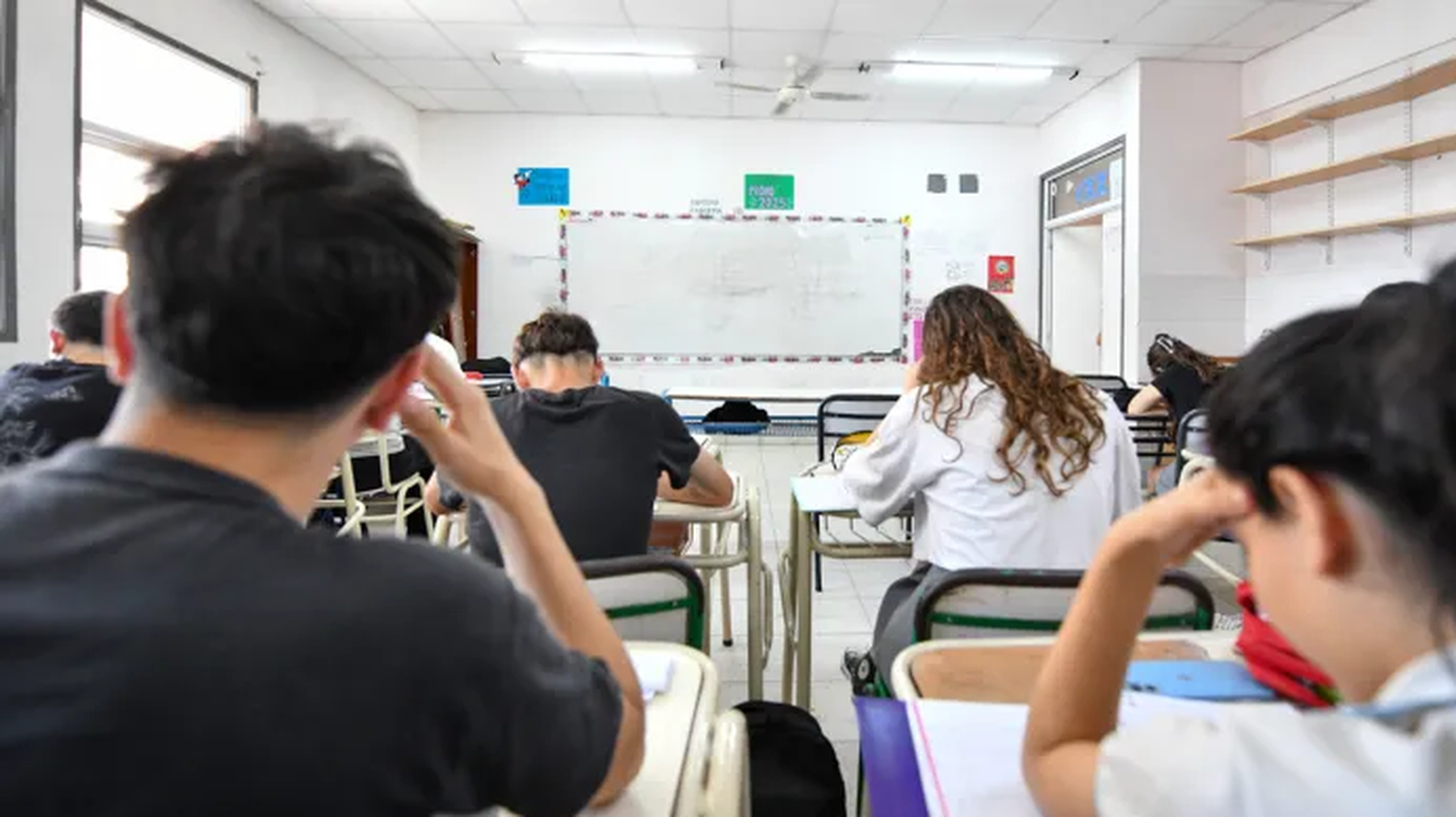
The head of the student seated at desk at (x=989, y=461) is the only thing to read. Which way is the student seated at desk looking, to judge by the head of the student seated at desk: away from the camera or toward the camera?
away from the camera

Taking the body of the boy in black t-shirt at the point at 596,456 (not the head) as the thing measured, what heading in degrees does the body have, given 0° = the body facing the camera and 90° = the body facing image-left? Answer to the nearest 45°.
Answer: approximately 180°

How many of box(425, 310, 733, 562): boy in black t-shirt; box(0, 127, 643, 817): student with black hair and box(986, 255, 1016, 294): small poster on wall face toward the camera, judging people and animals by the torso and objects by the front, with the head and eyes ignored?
1

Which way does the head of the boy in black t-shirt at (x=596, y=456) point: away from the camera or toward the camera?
away from the camera

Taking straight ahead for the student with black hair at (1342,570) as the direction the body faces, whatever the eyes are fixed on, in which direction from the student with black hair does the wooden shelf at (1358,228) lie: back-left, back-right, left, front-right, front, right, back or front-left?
front-right

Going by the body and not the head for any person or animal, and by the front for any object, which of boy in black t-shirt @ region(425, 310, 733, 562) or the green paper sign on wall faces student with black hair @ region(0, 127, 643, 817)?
the green paper sign on wall

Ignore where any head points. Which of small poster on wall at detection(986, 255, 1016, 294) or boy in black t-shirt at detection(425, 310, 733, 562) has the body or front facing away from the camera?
the boy in black t-shirt

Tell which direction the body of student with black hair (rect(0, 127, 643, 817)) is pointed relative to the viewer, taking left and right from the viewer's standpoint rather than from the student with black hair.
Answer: facing away from the viewer

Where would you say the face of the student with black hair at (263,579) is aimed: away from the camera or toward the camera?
away from the camera

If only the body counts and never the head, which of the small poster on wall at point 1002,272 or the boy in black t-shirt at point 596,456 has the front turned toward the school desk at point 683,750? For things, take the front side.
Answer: the small poster on wall

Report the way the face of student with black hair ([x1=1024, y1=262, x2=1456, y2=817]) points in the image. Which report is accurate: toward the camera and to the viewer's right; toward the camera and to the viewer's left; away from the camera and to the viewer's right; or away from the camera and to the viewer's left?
away from the camera and to the viewer's left

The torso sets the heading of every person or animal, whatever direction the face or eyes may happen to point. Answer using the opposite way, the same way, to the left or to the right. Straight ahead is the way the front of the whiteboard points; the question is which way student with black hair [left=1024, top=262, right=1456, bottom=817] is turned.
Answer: the opposite way

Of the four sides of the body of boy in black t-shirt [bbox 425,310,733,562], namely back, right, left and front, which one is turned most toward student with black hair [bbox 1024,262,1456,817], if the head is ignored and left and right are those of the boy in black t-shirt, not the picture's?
back

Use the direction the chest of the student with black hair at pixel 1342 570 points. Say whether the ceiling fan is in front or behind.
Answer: in front

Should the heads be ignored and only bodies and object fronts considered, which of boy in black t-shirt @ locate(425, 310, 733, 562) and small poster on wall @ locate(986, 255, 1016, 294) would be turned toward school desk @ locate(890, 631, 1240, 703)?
the small poster on wall

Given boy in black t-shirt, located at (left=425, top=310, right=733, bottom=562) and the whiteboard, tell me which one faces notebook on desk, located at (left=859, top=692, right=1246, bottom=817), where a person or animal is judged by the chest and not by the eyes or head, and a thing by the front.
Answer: the whiteboard

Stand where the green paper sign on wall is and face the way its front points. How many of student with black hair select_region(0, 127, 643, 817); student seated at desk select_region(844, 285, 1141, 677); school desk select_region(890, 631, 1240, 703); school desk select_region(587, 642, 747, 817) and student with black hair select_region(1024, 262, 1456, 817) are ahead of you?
5

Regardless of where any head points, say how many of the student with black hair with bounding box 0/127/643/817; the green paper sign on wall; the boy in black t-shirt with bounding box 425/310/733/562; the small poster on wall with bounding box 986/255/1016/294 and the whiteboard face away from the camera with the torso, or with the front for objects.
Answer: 2

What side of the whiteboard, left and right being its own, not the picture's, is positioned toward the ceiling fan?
front

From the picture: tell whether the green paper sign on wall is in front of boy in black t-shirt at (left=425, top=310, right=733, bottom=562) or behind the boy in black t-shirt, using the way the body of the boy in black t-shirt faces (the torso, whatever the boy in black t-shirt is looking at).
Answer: in front
